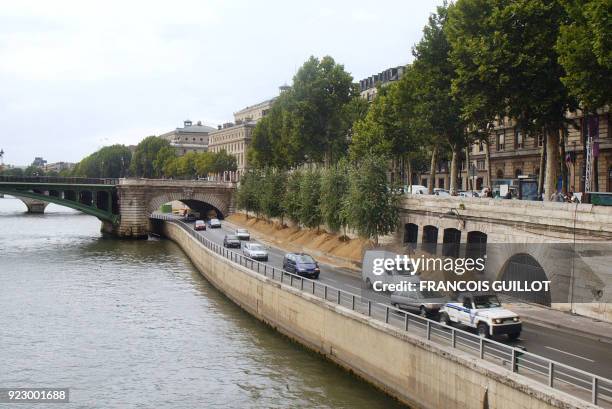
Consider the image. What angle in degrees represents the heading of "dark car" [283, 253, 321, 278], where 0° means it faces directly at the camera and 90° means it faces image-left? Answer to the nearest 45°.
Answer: approximately 315°
